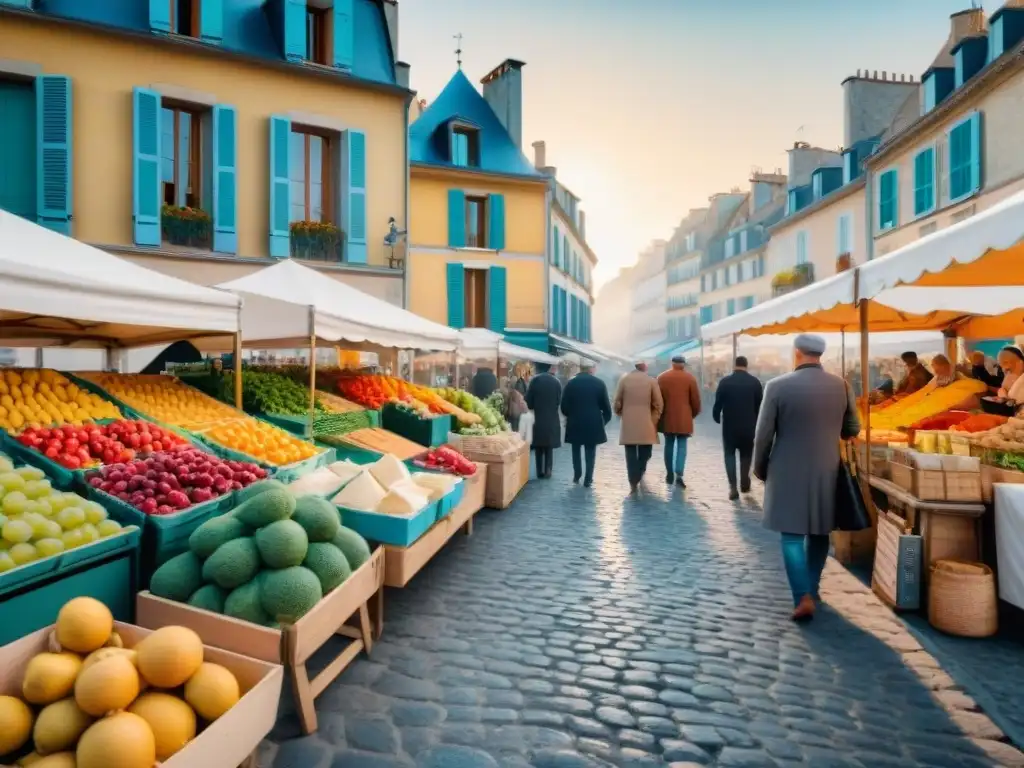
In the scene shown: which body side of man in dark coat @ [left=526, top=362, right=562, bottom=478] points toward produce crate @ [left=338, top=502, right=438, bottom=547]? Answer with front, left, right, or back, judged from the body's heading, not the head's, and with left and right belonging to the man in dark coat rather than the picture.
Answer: back

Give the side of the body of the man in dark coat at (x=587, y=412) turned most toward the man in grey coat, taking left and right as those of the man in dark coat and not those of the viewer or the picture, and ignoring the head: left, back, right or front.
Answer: back

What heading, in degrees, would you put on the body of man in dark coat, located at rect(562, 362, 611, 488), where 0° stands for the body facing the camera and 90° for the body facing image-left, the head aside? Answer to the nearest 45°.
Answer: approximately 180°

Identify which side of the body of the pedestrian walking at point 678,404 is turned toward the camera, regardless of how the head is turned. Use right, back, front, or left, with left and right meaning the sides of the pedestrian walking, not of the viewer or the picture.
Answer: back

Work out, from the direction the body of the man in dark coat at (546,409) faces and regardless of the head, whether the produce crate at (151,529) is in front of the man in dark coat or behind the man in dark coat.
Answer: behind

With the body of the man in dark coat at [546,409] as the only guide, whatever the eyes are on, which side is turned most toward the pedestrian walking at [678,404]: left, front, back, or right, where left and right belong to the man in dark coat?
right

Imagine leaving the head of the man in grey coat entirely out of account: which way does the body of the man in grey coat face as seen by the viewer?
away from the camera

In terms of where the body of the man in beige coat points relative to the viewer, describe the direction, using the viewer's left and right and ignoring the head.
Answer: facing away from the viewer

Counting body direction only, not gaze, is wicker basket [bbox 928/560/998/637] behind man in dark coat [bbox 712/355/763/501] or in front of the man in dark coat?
behind

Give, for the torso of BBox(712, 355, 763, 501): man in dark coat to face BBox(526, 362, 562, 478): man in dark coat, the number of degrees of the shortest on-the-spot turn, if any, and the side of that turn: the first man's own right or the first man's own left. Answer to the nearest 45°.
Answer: approximately 90° to the first man's own left

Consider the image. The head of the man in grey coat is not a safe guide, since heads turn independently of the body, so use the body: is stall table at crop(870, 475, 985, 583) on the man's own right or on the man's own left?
on the man's own right

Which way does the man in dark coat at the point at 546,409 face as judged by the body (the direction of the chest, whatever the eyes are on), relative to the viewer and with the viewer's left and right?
facing away from the viewer

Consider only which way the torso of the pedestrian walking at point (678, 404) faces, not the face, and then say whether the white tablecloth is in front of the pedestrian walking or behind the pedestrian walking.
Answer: behind
